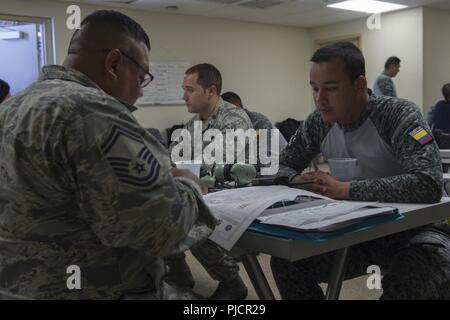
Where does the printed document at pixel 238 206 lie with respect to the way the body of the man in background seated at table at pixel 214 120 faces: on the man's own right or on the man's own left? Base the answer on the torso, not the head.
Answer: on the man's own left

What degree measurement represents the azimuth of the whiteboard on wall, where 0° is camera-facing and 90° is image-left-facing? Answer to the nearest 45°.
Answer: approximately 0°

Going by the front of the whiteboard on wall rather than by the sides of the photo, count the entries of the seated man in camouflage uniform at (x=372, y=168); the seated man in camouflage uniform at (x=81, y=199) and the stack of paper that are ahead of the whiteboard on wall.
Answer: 3

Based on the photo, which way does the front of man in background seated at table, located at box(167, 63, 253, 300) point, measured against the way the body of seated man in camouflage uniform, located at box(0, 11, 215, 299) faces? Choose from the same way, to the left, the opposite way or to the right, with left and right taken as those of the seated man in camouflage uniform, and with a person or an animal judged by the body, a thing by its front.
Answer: the opposite way

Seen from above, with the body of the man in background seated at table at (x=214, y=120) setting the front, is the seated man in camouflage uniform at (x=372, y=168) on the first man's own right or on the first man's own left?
on the first man's own left

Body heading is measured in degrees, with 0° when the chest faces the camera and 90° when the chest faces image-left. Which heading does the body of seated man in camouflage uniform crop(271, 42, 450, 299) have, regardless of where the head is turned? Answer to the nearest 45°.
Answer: approximately 45°

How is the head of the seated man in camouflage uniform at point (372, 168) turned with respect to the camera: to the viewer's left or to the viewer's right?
to the viewer's left

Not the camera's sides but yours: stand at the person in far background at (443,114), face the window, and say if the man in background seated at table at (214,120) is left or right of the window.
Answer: left

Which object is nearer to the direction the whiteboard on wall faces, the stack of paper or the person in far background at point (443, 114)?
the stack of paper

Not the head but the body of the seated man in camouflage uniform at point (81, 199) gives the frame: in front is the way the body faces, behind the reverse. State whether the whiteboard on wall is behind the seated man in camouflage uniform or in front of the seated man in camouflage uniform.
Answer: in front
